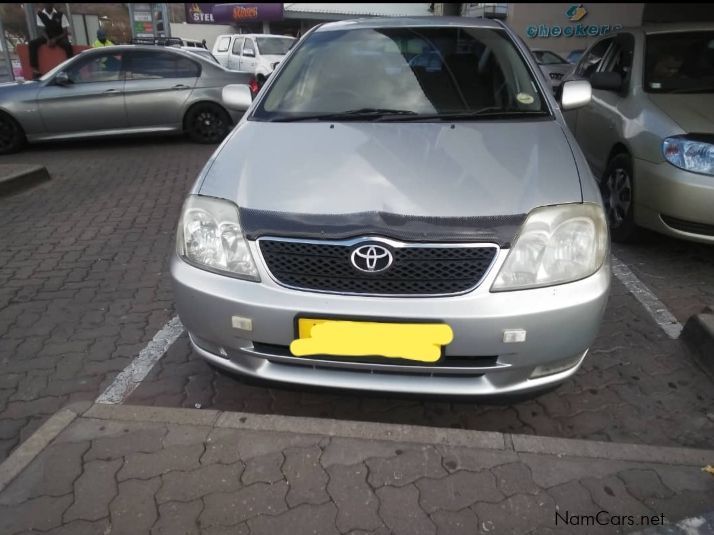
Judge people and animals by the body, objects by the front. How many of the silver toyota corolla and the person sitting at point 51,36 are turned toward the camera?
2

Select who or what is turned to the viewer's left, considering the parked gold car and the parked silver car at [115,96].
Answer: the parked silver car

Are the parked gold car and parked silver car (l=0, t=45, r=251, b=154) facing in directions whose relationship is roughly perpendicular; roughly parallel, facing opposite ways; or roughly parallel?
roughly perpendicular

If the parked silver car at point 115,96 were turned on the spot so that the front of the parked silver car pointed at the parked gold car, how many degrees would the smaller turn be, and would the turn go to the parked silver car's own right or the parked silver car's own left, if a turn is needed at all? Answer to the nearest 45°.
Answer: approximately 135° to the parked silver car's own left

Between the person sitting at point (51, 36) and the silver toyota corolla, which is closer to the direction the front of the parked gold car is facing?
the silver toyota corolla

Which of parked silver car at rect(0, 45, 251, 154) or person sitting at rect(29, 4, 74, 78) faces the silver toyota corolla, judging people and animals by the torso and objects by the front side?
the person sitting

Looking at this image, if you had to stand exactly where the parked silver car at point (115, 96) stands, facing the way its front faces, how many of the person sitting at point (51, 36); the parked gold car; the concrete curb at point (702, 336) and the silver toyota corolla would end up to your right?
1

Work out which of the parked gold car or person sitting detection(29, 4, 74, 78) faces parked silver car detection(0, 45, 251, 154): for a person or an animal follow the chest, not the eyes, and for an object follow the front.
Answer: the person sitting

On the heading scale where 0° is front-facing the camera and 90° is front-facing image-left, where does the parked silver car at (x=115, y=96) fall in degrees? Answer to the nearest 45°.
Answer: approximately 90°

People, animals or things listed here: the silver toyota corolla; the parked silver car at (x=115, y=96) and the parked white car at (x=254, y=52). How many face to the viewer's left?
1

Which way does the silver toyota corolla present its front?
toward the camera

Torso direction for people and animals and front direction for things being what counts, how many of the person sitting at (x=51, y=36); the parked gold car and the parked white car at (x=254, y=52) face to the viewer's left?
0

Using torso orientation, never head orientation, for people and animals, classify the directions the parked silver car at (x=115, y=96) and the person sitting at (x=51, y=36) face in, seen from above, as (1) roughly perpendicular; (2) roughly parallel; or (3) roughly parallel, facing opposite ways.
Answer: roughly perpendicular

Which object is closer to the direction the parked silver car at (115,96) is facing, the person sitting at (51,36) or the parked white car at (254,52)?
the person sitting

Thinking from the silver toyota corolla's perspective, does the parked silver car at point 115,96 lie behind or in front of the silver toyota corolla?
behind
